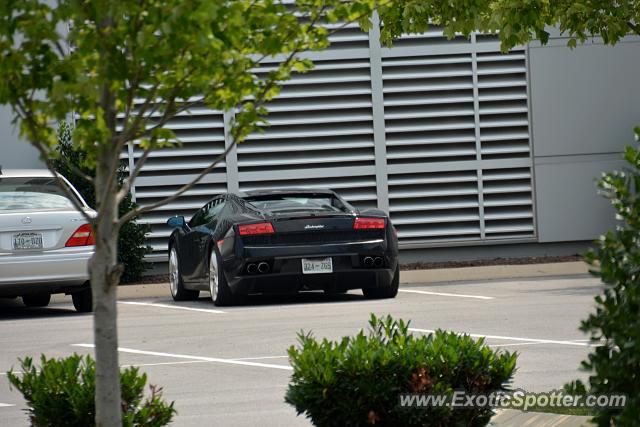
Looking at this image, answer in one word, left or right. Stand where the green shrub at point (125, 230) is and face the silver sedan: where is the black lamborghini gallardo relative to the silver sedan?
left

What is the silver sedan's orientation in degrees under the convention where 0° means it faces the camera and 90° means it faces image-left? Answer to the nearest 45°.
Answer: approximately 180°

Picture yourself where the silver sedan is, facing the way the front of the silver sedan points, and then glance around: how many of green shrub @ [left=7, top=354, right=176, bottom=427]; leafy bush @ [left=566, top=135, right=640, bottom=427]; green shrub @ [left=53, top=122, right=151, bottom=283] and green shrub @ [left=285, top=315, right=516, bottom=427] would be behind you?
3

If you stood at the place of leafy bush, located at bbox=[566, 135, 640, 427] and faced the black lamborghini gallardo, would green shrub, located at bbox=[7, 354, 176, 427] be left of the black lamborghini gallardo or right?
left

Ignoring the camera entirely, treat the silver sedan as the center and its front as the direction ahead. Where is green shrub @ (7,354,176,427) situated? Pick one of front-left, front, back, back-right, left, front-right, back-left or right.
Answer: back

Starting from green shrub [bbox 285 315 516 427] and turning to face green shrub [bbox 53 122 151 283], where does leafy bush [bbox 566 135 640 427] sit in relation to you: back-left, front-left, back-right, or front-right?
back-right

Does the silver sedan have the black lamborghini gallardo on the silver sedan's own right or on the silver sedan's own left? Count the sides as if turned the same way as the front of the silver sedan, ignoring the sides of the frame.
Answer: on the silver sedan's own right

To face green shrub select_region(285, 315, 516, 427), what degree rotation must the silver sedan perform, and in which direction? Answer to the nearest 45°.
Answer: approximately 180°

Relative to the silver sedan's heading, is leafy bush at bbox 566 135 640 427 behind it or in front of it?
behind
